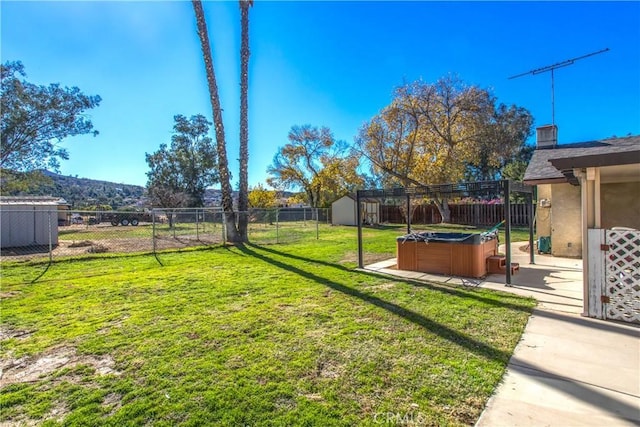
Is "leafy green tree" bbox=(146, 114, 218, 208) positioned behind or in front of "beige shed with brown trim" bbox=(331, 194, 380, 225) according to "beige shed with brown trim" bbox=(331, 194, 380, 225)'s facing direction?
behind

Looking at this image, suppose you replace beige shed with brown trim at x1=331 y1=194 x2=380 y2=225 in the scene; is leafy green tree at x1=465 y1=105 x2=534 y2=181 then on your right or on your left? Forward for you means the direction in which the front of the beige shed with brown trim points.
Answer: on your left

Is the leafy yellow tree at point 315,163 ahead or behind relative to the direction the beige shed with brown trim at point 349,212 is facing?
behind

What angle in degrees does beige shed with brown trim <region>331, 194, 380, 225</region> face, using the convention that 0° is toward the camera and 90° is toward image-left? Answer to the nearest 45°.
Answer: approximately 315°

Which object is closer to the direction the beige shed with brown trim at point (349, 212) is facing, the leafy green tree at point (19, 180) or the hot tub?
the hot tub

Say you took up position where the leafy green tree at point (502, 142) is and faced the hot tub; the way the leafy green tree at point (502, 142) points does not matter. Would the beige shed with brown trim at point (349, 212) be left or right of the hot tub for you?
right

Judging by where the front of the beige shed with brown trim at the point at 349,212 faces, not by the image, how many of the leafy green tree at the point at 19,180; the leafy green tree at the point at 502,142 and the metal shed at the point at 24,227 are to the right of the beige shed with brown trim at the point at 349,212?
2

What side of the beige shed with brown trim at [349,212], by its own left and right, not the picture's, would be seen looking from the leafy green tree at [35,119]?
right
